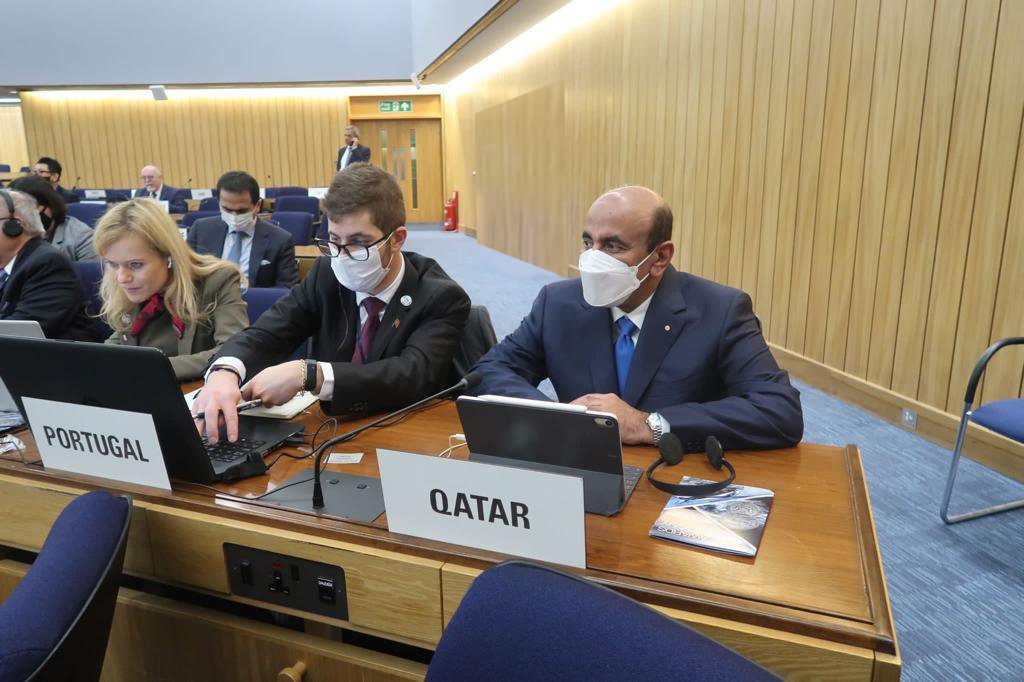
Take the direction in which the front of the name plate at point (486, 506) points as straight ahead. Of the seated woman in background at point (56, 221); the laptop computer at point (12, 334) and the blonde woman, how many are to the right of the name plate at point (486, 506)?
3

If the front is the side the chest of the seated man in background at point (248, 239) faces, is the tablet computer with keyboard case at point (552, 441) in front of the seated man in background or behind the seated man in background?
in front

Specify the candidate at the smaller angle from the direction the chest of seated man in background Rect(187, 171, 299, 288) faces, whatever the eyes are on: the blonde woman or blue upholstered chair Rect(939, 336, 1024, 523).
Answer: the blonde woman

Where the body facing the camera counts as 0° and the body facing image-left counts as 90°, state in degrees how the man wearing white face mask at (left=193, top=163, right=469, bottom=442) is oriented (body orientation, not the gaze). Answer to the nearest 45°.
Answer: approximately 45°

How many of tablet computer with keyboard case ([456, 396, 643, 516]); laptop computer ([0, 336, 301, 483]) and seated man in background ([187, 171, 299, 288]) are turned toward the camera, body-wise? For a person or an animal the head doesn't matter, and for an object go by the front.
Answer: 1

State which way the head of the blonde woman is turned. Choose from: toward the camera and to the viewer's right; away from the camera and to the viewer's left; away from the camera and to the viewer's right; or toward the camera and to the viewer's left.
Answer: toward the camera and to the viewer's left

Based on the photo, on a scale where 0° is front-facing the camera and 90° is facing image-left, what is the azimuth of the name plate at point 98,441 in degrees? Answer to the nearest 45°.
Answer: approximately 45°

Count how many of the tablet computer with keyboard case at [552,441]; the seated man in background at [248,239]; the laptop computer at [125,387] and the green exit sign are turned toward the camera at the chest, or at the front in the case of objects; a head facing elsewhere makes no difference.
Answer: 2

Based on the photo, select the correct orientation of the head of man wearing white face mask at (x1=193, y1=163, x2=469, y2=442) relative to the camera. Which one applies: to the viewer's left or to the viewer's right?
to the viewer's left
